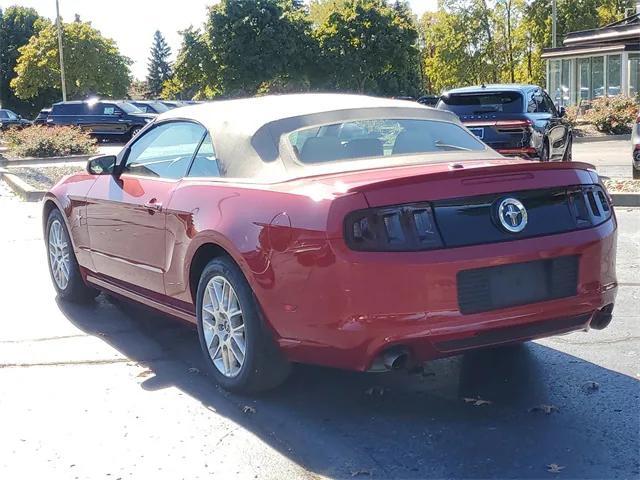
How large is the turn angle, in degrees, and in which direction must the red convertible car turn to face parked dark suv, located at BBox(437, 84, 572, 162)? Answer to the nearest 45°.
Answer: approximately 45° to its right

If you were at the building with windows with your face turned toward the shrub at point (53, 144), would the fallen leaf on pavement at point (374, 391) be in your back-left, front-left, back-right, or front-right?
front-left

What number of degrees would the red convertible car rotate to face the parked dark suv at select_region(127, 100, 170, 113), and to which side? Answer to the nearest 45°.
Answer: approximately 45° to its right

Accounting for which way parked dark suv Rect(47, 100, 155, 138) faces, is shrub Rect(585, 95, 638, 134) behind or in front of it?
in front

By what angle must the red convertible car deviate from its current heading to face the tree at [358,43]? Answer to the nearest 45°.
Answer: approximately 45° to its right

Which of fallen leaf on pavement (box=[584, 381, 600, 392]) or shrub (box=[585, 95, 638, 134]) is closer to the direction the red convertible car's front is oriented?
the shrub

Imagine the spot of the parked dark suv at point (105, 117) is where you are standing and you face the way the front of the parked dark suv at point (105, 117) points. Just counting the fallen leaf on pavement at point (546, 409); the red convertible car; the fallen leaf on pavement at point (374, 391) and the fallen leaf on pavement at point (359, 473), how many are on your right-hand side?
4

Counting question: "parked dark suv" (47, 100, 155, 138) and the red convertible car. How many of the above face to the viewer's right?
1

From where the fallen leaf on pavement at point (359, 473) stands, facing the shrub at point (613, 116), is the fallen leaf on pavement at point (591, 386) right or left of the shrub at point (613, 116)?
right

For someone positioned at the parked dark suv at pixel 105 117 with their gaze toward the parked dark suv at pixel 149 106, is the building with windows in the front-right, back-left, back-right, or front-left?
front-right

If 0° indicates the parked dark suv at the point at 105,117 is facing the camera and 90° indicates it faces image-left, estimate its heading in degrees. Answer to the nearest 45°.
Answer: approximately 270°

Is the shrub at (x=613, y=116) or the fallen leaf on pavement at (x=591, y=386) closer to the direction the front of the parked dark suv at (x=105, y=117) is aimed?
the shrub

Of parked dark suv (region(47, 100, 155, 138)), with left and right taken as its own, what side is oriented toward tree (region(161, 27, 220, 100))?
left

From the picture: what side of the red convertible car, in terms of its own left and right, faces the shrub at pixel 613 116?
right

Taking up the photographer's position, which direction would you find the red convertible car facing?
facing away from the viewer and to the left of the viewer

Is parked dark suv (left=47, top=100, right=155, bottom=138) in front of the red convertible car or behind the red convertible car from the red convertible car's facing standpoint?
in front

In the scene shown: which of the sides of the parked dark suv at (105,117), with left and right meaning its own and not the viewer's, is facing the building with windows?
front

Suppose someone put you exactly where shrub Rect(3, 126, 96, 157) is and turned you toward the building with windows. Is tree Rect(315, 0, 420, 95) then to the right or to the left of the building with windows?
left
